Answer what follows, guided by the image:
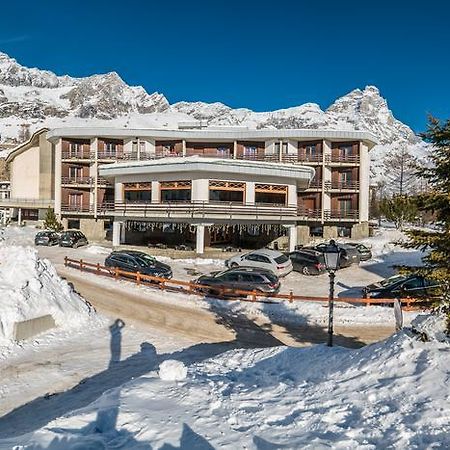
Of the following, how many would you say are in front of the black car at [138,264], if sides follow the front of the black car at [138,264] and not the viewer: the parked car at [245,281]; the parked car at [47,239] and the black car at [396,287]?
2

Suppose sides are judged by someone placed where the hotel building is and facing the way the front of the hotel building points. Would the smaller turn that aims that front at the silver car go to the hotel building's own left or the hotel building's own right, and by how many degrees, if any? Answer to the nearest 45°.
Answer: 0° — it already faces it

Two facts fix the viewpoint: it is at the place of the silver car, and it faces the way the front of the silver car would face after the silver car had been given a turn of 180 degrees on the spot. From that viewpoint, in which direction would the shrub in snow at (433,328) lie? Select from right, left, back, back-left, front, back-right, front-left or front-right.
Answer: front-right

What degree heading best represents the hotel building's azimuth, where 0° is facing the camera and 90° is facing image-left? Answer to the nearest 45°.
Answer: approximately 0°

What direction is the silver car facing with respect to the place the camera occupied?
facing away from the viewer and to the left of the viewer

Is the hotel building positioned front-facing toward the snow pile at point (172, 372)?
yes
